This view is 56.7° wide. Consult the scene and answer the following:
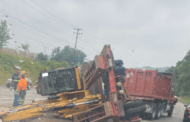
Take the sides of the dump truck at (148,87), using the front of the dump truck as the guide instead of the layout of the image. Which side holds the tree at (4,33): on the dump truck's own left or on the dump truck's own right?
on the dump truck's own left

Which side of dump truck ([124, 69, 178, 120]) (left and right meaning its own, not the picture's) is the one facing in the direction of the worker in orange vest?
back

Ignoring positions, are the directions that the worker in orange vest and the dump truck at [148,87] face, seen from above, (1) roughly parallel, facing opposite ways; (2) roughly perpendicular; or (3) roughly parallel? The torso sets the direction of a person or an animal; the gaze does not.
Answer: roughly perpendicular

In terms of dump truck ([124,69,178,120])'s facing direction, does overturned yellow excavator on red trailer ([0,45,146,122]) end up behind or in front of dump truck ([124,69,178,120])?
behind

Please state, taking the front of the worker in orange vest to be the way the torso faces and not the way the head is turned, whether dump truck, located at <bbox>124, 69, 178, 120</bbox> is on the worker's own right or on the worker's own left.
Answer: on the worker's own right
